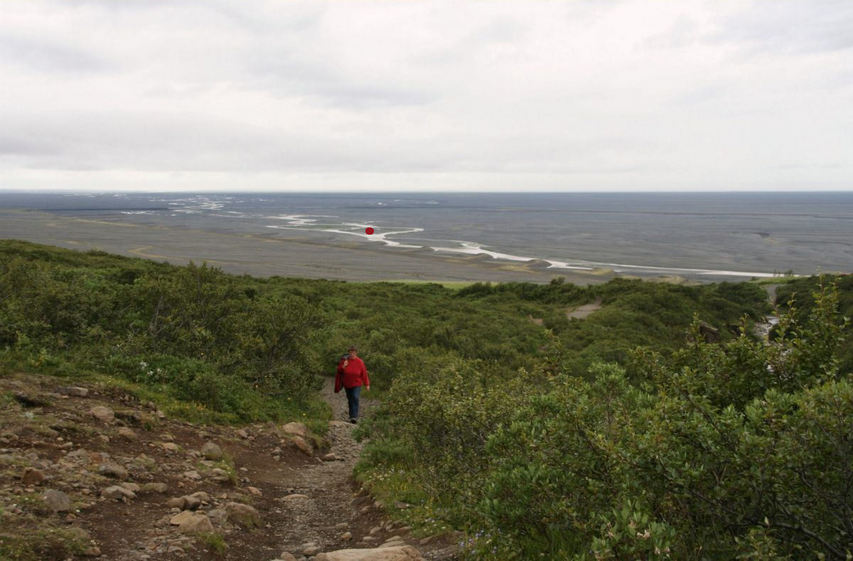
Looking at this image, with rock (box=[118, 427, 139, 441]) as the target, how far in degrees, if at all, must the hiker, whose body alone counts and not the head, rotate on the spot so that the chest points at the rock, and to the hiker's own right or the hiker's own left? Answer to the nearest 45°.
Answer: approximately 45° to the hiker's own right

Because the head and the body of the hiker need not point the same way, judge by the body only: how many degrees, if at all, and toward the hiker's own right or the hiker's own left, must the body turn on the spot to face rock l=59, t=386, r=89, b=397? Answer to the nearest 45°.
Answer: approximately 45° to the hiker's own right

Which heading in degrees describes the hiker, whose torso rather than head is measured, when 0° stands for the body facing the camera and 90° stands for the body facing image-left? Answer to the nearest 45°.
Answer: approximately 0°

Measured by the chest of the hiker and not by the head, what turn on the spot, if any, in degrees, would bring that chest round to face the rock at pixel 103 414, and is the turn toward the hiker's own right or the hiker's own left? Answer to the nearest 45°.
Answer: approximately 45° to the hiker's own right
